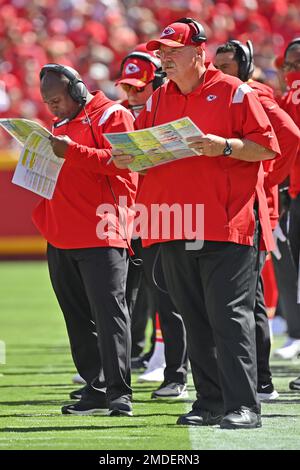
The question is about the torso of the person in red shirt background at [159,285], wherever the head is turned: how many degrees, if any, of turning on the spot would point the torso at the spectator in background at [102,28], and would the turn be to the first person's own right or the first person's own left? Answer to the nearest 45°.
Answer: approximately 135° to the first person's own right

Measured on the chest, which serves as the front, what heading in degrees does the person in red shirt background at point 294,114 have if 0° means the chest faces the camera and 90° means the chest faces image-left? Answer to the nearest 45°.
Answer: approximately 45°

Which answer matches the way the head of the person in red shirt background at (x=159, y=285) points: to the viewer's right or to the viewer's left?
to the viewer's left

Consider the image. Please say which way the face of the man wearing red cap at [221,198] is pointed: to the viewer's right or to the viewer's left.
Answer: to the viewer's left

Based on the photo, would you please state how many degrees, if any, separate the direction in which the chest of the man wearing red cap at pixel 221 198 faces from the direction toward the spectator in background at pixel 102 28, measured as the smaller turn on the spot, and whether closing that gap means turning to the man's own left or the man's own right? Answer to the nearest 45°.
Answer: approximately 135° to the man's own right

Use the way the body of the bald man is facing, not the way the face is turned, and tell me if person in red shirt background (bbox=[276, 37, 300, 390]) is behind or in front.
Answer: behind

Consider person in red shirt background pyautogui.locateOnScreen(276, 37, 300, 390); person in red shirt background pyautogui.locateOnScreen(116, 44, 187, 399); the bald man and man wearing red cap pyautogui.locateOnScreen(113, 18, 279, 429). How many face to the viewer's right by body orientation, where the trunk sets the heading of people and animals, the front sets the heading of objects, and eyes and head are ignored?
0

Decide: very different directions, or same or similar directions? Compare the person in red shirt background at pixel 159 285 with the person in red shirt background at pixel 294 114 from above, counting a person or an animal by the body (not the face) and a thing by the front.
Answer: same or similar directions

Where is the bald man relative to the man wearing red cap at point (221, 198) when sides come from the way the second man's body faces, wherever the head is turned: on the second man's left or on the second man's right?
on the second man's right

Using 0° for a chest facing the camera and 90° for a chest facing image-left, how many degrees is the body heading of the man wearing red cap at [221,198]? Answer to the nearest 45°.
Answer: approximately 45°

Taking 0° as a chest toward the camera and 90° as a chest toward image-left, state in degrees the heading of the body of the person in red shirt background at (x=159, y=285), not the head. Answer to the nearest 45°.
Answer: approximately 45°

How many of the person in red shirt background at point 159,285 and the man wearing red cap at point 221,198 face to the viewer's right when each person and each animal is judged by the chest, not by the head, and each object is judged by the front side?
0

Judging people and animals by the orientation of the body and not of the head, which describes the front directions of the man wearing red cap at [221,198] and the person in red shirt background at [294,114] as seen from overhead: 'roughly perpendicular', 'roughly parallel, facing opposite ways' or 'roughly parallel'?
roughly parallel

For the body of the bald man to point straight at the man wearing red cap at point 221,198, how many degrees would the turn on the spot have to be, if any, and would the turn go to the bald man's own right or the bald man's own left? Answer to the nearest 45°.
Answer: approximately 90° to the bald man's own left

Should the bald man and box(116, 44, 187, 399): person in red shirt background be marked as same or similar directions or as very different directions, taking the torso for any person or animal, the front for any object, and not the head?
same or similar directions
